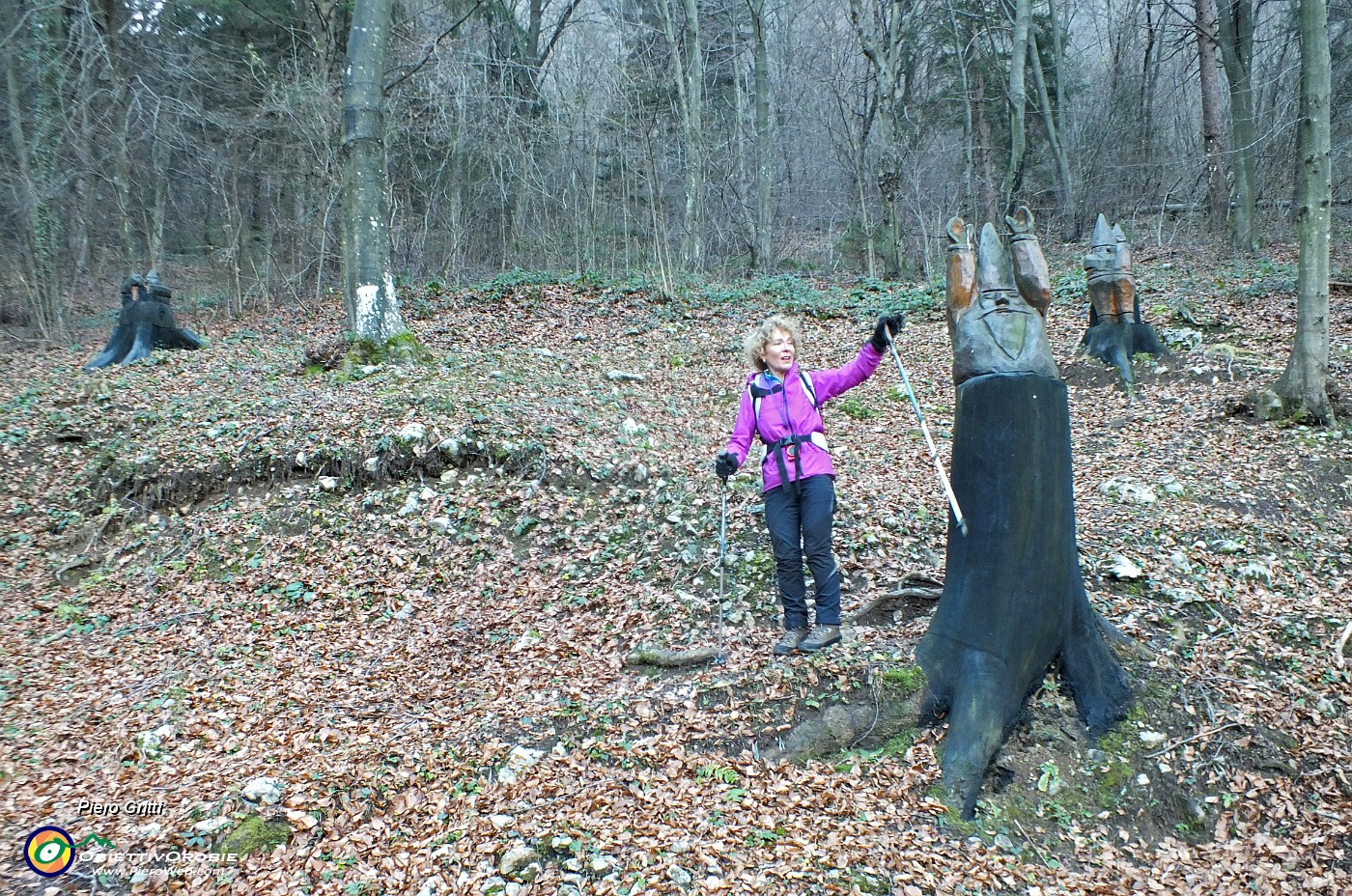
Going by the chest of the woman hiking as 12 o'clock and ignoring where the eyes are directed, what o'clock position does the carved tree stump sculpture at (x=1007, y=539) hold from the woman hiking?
The carved tree stump sculpture is roughly at 10 o'clock from the woman hiking.

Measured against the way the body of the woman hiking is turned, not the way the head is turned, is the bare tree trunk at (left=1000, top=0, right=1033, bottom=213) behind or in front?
behind

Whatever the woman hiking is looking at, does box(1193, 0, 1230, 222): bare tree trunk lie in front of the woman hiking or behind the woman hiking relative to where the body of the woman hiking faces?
behind

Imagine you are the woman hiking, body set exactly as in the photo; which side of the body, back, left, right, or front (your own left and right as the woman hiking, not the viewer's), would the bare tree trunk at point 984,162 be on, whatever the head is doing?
back

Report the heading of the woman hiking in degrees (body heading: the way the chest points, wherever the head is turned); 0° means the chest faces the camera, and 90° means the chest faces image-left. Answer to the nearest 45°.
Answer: approximately 0°

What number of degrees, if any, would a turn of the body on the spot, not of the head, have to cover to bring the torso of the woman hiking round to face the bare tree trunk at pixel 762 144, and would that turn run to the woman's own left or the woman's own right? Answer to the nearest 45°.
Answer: approximately 180°

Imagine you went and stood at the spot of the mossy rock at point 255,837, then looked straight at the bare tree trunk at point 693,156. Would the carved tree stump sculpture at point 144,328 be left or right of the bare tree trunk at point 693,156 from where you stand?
left

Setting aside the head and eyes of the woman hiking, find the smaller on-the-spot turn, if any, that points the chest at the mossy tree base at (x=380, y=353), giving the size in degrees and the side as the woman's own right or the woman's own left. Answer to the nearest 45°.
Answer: approximately 135° to the woman's own right

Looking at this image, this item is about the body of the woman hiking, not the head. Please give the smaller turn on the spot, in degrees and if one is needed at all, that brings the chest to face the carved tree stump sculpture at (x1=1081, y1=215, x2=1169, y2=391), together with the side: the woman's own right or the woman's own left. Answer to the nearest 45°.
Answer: approximately 135° to the woman's own left

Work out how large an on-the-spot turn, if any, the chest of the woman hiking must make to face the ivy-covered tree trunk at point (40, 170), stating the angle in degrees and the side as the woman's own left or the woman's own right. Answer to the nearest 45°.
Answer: approximately 135° to the woman's own right
